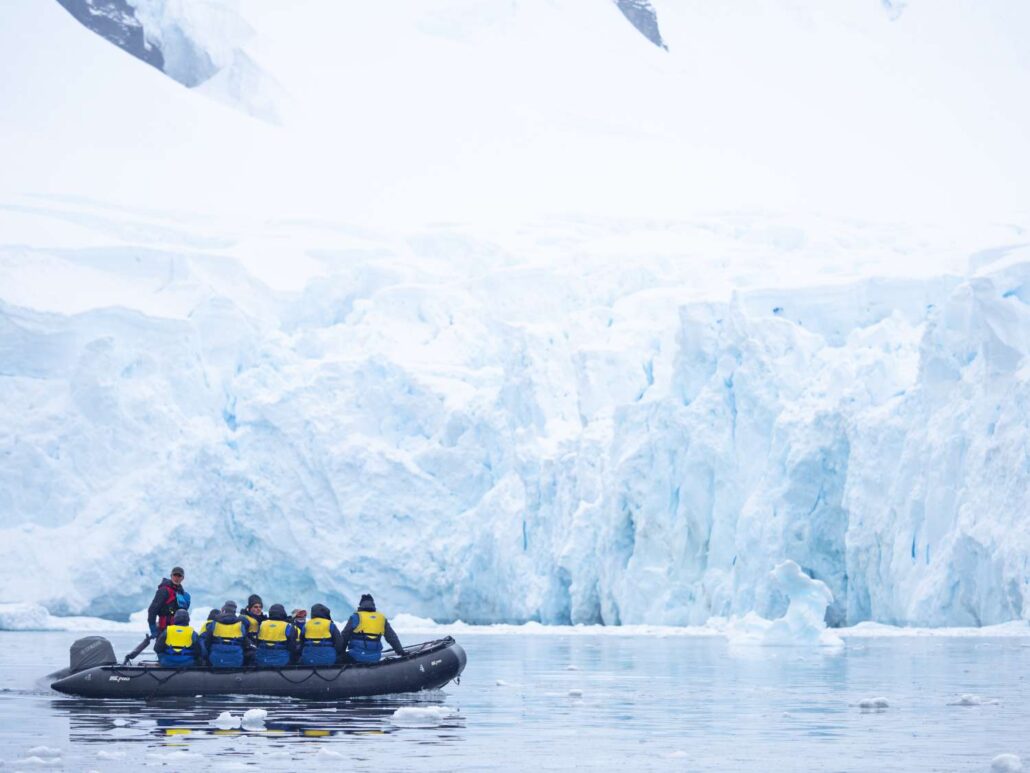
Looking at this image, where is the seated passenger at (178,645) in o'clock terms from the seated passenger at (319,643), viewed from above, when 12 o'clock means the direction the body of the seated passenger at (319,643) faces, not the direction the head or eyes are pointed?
the seated passenger at (178,645) is roughly at 9 o'clock from the seated passenger at (319,643).

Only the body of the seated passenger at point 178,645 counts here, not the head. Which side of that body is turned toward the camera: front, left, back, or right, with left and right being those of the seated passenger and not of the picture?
back

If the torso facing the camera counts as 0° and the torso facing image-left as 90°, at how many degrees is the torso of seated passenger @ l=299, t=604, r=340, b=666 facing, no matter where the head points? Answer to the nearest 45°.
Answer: approximately 180°

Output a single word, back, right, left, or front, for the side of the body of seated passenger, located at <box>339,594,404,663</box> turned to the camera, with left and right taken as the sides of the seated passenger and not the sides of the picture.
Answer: back

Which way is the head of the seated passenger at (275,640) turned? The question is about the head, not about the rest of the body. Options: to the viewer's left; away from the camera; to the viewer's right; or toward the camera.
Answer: away from the camera

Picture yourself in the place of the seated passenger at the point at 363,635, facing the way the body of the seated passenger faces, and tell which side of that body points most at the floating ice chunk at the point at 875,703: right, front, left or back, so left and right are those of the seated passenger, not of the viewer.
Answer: right

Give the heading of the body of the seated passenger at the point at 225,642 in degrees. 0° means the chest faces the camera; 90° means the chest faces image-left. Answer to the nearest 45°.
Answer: approximately 180°

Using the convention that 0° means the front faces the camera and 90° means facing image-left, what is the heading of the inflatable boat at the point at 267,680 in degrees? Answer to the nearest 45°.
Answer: approximately 270°

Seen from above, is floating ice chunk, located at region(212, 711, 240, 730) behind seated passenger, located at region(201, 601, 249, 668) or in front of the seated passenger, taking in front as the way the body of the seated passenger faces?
behind

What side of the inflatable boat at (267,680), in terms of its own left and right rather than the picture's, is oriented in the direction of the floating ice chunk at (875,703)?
front

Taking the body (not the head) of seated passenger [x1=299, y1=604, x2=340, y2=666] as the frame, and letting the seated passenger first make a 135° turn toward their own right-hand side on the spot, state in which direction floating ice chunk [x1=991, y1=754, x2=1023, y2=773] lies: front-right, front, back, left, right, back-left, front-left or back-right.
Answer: front
